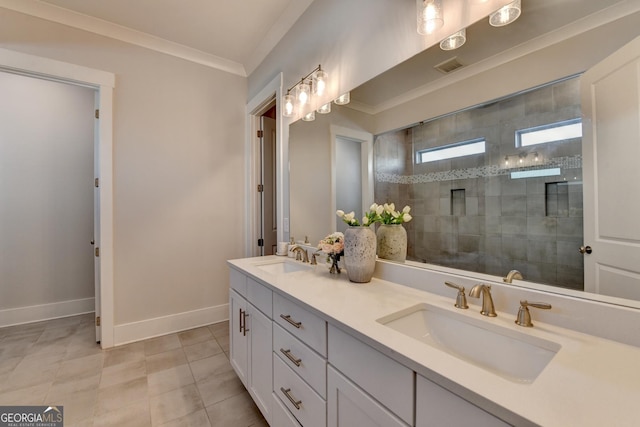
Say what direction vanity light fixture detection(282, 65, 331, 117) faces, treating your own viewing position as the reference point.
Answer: facing the viewer and to the left of the viewer

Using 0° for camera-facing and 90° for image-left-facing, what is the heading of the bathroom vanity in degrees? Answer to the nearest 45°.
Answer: approximately 45°

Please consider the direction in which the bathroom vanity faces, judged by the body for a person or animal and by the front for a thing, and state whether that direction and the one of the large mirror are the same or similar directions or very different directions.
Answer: same or similar directions
